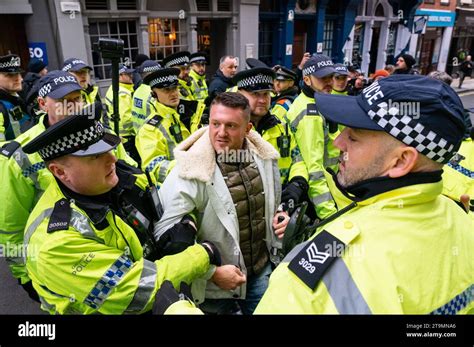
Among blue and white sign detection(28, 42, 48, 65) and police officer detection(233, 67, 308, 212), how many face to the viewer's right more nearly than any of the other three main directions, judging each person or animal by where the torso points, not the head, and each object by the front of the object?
0

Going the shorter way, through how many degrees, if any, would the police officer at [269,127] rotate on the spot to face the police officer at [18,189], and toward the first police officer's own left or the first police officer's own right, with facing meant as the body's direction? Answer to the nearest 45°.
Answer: approximately 45° to the first police officer's own right

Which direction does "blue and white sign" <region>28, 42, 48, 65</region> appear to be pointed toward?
toward the camera

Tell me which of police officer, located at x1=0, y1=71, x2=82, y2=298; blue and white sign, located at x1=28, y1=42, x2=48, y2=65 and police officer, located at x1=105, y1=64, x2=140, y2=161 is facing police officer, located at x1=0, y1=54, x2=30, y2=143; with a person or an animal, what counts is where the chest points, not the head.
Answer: the blue and white sign

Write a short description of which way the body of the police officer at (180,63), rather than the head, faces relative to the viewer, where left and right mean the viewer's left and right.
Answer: facing the viewer and to the right of the viewer

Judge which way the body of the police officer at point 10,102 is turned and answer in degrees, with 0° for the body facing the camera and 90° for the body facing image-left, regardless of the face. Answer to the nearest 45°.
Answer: approximately 315°

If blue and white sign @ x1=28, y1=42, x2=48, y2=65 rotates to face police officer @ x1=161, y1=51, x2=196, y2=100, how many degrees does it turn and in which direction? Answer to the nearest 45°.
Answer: approximately 45° to its left

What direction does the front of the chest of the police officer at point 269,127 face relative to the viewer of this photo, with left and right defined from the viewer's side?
facing the viewer

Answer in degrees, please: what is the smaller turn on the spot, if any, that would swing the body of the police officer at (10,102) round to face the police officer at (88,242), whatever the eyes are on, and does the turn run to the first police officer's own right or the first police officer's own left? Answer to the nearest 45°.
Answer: approximately 45° to the first police officer's own right

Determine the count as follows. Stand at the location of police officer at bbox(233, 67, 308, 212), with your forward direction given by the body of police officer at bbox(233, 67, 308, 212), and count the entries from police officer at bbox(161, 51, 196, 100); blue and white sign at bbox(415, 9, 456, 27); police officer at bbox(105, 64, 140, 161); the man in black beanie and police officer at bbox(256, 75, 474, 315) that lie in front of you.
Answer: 1

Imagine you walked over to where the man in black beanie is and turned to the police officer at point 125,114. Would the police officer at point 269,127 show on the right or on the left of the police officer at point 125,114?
left

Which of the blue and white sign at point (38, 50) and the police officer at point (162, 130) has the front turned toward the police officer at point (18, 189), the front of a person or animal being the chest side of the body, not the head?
the blue and white sign

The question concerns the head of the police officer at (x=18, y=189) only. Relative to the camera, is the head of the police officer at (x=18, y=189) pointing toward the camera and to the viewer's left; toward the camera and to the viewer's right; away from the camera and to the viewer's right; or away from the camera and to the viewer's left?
toward the camera and to the viewer's right

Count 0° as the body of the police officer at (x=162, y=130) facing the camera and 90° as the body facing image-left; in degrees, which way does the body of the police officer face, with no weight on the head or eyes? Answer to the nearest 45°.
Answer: approximately 315°
